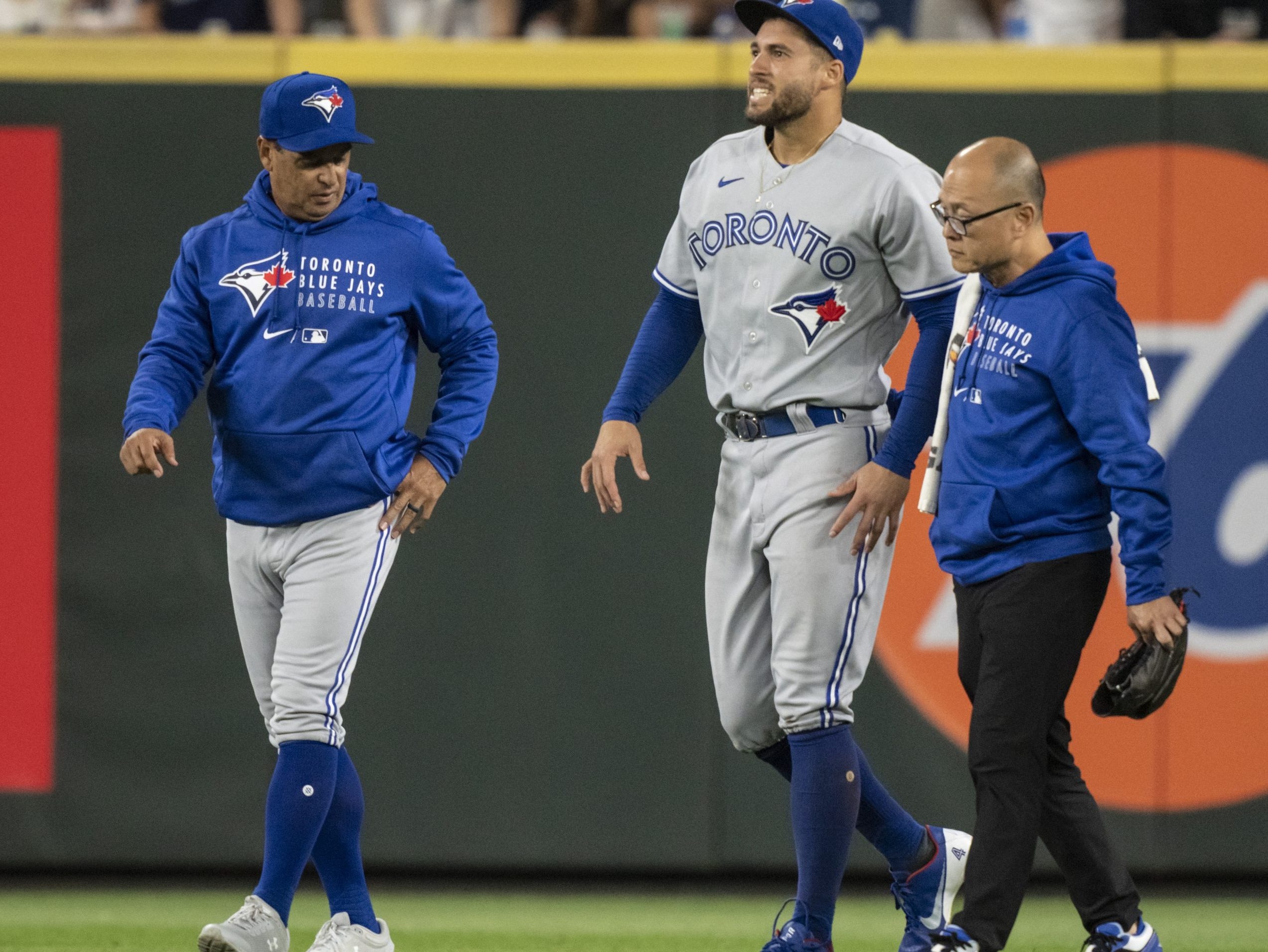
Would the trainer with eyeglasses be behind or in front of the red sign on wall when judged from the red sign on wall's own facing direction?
in front

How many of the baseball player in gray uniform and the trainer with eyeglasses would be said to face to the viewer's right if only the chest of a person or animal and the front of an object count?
0

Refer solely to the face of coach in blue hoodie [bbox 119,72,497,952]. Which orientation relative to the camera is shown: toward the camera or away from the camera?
toward the camera

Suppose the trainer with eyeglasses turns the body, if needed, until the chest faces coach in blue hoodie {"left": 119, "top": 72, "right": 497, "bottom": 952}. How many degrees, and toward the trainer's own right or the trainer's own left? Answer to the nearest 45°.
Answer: approximately 45° to the trainer's own right

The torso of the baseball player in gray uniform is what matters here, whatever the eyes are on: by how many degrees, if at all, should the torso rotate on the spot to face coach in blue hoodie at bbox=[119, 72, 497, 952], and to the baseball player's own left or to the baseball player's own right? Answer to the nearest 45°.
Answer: approximately 45° to the baseball player's own right

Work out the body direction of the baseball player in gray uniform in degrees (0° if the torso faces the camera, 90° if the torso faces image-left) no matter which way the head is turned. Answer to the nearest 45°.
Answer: approximately 45°

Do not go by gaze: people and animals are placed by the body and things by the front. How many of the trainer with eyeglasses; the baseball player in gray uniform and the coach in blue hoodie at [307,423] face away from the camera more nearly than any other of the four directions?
0

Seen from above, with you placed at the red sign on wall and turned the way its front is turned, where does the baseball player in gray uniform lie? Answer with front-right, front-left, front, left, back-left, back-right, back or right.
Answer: front-left

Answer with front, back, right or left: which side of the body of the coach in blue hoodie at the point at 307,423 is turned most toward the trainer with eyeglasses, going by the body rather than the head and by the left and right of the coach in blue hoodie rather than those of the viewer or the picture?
left

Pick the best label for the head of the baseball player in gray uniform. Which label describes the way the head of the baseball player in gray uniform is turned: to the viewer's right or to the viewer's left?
to the viewer's left

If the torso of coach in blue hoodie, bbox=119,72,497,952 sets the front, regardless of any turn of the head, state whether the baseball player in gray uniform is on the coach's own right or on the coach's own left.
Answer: on the coach's own left

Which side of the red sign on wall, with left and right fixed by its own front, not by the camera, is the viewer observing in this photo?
front

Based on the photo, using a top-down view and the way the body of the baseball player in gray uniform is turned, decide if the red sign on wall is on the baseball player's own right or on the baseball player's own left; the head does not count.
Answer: on the baseball player's own right

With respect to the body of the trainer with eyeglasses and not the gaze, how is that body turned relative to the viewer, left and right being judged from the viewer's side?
facing the viewer and to the left of the viewer
